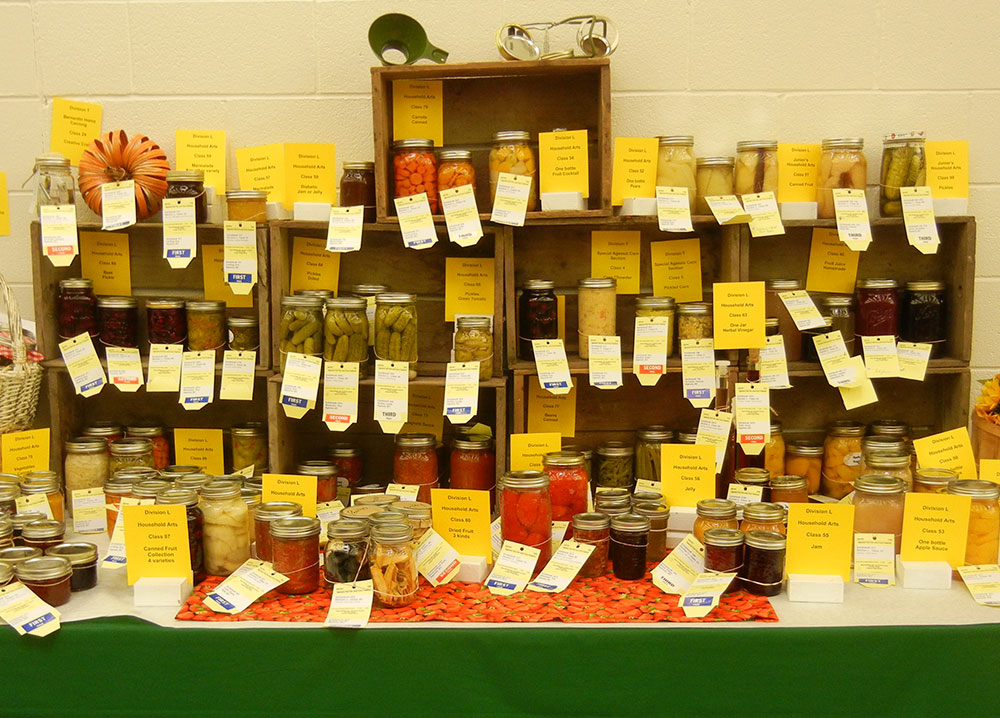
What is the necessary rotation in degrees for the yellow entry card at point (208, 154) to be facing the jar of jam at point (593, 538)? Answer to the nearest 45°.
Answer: approximately 45° to its left

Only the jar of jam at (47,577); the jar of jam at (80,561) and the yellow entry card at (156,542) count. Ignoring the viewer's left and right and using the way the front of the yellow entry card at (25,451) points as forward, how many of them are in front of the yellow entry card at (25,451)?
3

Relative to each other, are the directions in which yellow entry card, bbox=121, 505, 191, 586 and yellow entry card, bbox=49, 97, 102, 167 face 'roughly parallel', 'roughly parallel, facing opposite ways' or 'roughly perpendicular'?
roughly parallel

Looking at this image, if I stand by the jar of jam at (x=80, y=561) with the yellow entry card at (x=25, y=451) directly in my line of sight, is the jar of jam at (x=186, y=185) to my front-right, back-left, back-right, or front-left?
front-right

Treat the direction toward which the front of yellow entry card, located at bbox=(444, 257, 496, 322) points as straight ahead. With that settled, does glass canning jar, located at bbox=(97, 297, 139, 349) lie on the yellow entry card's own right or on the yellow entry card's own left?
on the yellow entry card's own right

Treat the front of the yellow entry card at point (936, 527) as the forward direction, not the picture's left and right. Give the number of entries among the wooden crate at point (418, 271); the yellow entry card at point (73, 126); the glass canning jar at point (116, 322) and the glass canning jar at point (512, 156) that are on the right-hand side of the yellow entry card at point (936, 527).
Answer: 4

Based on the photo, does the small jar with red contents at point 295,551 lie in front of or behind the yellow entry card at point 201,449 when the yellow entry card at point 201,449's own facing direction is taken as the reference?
in front

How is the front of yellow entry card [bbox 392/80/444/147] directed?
toward the camera

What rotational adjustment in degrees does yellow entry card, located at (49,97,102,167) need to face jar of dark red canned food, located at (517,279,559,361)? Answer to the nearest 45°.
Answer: approximately 45° to its left

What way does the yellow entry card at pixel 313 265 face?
toward the camera

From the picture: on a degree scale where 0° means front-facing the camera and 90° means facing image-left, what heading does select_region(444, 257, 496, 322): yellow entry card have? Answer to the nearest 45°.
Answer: approximately 0°

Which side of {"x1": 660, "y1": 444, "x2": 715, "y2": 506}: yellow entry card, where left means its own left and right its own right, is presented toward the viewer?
front

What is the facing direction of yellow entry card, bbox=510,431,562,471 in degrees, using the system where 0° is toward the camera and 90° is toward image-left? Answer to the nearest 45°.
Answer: approximately 0°

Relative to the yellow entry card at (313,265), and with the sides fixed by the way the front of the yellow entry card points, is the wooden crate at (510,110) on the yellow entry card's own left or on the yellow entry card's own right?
on the yellow entry card's own left
